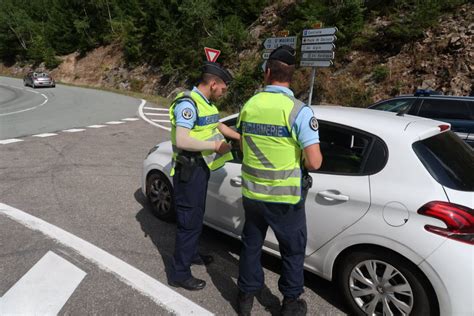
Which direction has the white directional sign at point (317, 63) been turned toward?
toward the camera

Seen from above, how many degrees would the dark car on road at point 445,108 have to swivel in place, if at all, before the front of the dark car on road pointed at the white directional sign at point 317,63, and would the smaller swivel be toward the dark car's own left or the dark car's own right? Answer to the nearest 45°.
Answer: approximately 45° to the dark car's own right

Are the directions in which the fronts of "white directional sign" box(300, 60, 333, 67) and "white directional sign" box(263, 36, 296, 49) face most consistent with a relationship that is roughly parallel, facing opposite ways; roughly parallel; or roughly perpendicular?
roughly parallel

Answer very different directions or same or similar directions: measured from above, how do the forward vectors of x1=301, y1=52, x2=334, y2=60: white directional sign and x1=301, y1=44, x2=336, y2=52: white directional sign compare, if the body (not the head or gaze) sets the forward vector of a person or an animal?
same or similar directions

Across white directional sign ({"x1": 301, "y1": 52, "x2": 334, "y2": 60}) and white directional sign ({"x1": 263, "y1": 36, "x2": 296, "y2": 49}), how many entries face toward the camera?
2

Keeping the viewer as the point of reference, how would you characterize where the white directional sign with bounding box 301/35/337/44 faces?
facing the viewer

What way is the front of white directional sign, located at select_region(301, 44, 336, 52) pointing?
toward the camera

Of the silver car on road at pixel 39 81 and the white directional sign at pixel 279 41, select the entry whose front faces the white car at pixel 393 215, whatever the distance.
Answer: the white directional sign

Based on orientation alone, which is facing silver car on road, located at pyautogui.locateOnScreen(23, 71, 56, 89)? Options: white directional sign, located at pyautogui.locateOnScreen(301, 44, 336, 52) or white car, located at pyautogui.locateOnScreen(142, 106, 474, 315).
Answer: the white car

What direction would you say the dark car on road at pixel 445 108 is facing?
to the viewer's left

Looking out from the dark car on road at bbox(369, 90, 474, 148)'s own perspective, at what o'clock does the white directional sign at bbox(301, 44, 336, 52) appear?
The white directional sign is roughly at 1 o'clock from the dark car on road.

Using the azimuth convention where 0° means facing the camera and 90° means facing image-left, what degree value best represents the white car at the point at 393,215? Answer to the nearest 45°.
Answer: approximately 135°

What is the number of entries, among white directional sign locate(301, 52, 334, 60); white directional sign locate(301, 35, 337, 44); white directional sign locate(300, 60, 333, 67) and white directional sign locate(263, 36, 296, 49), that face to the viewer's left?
0
